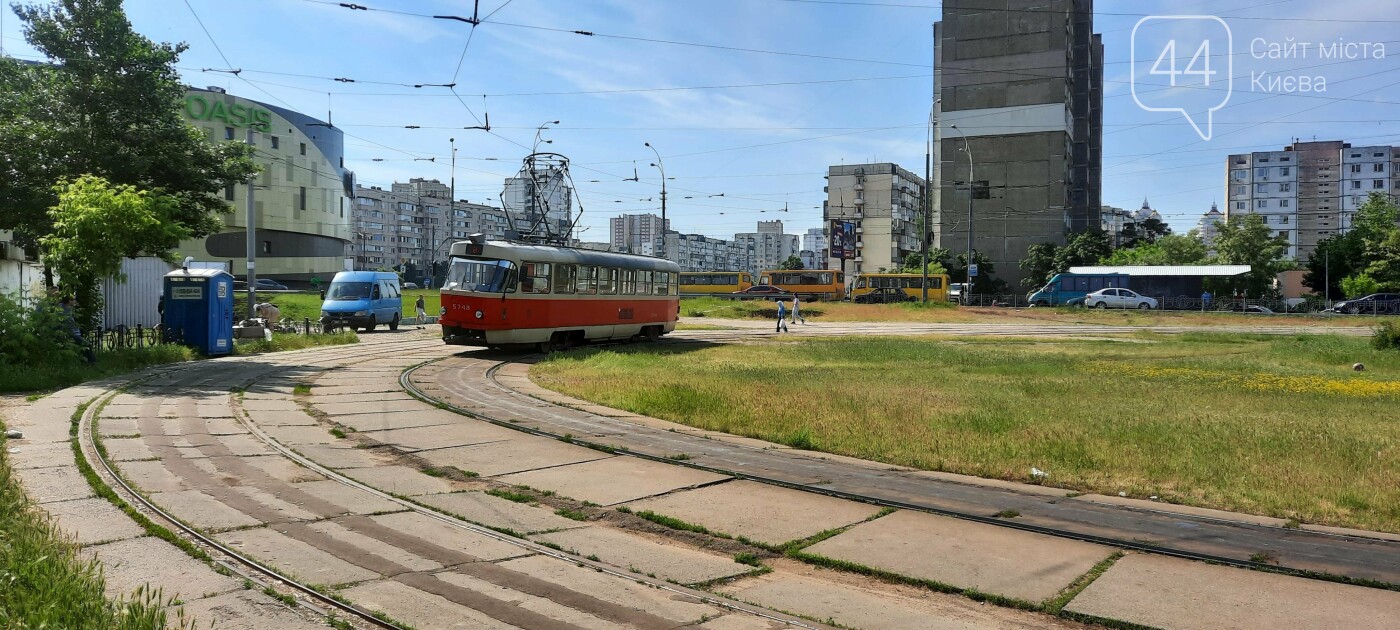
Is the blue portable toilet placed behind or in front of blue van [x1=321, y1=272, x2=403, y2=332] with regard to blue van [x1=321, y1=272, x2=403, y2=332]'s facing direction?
in front

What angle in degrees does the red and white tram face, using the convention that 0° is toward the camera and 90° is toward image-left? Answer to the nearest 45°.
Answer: approximately 45°

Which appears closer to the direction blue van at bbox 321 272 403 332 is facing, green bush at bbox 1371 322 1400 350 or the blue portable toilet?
the blue portable toilet

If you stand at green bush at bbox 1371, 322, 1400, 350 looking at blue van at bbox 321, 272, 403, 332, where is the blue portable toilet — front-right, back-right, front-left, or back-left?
front-left

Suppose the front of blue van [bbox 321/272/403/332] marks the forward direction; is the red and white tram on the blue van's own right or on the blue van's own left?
on the blue van's own left

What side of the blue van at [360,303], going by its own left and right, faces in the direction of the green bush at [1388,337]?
left

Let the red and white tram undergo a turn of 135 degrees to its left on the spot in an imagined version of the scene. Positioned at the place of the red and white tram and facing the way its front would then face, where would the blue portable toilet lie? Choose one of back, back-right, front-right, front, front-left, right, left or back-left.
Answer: back

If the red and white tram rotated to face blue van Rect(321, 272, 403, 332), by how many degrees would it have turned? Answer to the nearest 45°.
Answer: approximately 90° to its right

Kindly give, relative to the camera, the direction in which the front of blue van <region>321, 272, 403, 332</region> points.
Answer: facing the viewer and to the left of the viewer

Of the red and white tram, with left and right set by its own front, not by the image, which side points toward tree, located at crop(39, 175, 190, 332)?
front

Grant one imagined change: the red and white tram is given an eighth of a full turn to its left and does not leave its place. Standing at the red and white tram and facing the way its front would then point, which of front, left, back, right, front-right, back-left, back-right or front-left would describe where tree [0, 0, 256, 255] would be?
right

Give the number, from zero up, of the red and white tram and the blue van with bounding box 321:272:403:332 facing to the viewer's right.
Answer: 0
